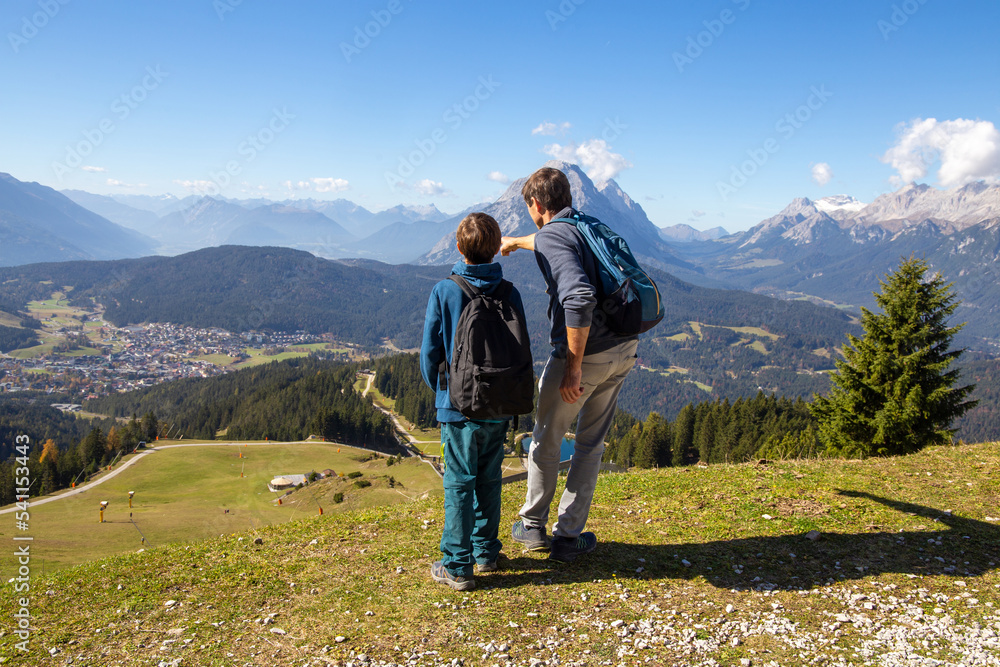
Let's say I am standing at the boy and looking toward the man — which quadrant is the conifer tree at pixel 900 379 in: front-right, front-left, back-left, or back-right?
front-left

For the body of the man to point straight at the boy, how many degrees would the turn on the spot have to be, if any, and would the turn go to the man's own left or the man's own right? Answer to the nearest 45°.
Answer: approximately 45° to the man's own left

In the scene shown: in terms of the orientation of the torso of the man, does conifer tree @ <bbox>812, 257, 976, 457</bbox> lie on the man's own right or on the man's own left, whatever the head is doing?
on the man's own right

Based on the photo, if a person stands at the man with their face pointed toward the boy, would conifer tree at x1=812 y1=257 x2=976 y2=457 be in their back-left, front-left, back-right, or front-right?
back-right

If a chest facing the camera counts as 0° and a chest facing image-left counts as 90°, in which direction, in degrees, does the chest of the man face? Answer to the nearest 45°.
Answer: approximately 135°

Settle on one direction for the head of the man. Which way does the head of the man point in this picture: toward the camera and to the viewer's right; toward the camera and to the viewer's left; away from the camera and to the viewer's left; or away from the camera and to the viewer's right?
away from the camera and to the viewer's left

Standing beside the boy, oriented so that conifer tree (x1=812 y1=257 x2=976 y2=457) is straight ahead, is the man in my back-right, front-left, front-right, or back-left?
front-right

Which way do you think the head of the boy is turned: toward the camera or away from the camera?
away from the camera
